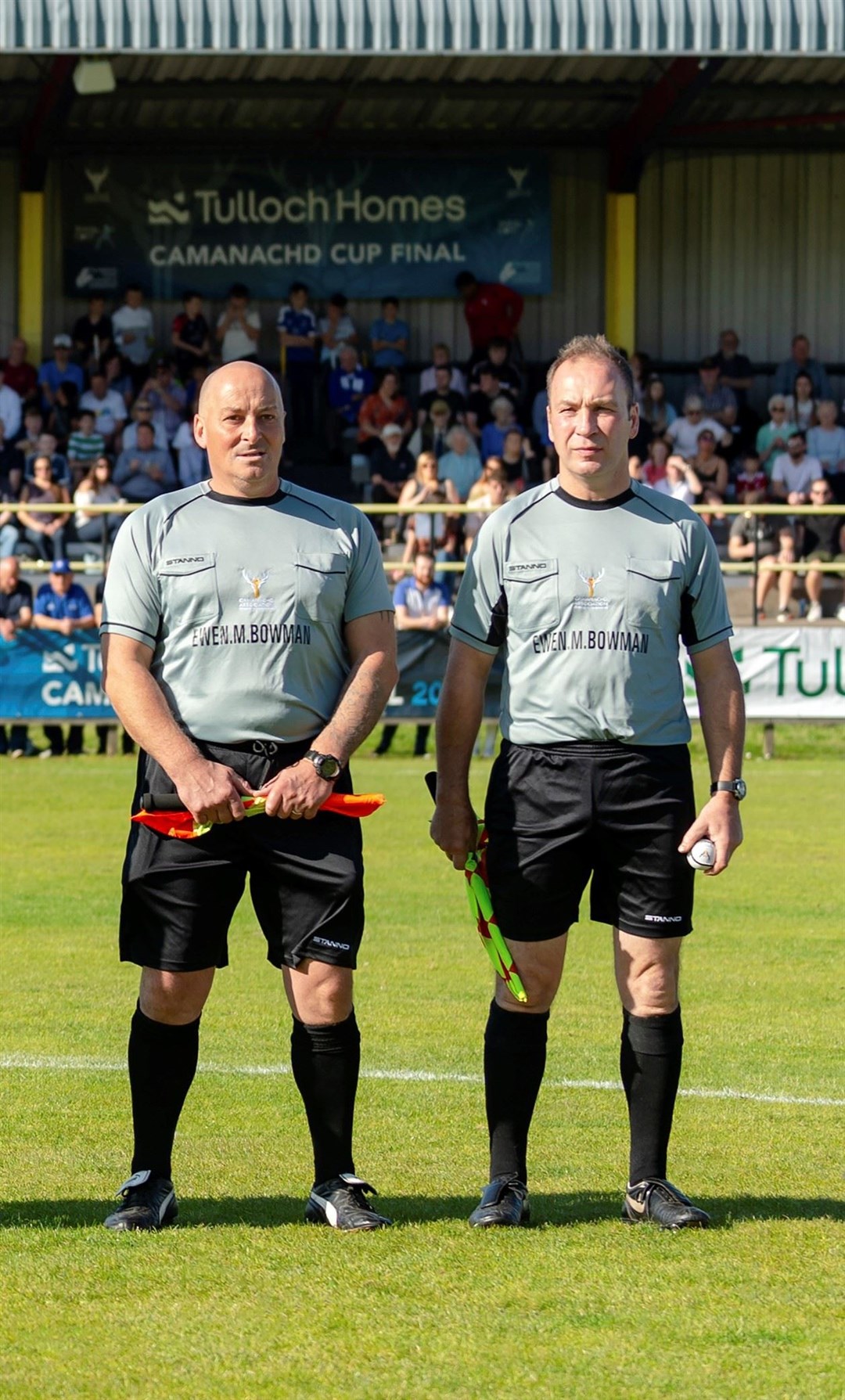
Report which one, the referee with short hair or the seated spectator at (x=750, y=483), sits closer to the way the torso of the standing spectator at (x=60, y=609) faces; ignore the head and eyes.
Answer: the referee with short hair

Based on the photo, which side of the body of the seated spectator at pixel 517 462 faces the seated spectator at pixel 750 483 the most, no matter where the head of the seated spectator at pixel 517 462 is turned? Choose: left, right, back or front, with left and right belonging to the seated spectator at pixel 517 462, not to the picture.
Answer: left

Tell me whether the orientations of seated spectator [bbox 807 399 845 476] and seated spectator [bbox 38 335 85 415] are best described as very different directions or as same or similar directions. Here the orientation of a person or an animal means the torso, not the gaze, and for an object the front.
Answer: same or similar directions

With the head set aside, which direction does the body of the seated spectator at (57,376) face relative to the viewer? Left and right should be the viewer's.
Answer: facing the viewer

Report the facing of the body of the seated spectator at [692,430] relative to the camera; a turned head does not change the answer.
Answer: toward the camera

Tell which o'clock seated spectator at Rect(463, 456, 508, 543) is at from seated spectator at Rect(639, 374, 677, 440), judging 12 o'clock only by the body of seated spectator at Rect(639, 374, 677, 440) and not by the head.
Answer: seated spectator at Rect(463, 456, 508, 543) is roughly at 1 o'clock from seated spectator at Rect(639, 374, 677, 440).

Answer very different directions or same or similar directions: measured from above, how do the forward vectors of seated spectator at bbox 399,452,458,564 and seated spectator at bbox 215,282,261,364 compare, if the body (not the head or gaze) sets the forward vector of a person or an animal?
same or similar directions

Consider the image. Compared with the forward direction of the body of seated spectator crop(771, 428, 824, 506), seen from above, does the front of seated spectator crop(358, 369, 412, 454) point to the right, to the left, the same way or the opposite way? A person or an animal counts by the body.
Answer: the same way

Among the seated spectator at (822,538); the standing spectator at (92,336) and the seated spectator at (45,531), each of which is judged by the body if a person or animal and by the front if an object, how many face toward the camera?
3

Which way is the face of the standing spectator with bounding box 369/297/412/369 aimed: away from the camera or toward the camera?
toward the camera

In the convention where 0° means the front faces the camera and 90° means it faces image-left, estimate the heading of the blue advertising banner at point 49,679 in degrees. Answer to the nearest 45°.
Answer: approximately 0°

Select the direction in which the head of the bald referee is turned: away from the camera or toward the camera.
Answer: toward the camera

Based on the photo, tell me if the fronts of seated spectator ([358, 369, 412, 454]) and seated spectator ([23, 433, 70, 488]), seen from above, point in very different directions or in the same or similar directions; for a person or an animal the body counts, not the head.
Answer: same or similar directions

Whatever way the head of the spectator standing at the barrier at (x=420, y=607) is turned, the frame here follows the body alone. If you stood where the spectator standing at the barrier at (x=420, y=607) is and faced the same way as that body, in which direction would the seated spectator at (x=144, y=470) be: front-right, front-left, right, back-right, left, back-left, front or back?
back-right

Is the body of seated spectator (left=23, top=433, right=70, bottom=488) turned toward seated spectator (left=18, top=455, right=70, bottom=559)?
yes

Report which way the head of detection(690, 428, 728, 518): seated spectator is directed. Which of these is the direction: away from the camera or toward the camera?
toward the camera

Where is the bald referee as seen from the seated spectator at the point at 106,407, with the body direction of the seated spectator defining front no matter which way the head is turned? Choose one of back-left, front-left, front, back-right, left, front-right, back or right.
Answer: front

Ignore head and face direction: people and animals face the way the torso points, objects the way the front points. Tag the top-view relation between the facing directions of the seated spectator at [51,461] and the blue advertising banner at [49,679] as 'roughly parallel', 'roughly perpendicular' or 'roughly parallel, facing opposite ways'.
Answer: roughly parallel

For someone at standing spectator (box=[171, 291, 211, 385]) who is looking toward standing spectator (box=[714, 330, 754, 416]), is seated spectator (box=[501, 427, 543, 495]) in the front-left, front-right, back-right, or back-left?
front-right

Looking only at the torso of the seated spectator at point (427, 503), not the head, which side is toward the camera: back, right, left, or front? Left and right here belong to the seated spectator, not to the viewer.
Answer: front

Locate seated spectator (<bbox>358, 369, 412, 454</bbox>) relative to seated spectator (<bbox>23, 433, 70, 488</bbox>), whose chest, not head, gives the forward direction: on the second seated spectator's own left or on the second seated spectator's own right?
on the second seated spectator's own left

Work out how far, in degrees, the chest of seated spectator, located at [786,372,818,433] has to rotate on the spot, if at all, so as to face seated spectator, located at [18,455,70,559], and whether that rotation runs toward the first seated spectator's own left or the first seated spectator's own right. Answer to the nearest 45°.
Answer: approximately 45° to the first seated spectator's own right

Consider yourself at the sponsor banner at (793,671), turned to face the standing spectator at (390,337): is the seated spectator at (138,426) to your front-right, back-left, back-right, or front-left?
front-left

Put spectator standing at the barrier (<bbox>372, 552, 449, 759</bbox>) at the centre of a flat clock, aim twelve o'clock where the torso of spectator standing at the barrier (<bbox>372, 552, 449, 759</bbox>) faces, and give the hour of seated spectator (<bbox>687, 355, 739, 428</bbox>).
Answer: seated spectator (<bbox>687, 355, 739, 428</bbox>) is roughly at 7 o'clock from spectator standing at the barrier (<bbox>372, 552, 449, 759</bbox>).

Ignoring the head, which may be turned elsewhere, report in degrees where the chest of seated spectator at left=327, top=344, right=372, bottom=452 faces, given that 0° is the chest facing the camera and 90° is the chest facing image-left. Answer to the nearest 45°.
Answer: approximately 0°
